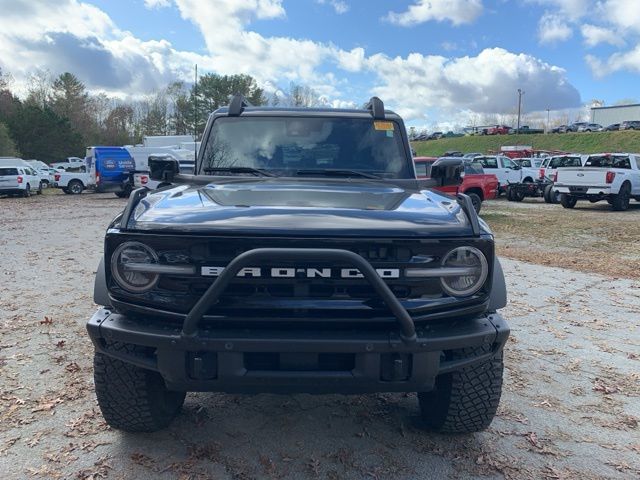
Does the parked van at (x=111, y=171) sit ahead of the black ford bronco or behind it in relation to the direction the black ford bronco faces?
behind

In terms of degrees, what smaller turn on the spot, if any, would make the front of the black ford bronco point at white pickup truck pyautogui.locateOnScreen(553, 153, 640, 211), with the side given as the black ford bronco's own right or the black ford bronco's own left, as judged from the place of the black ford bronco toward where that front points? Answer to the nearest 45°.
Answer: approximately 135° to the black ford bronco's own left

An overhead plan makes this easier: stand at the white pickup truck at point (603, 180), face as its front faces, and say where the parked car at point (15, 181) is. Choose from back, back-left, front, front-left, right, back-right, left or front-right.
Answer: back-left

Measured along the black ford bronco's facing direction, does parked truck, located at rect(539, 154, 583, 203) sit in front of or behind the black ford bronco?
behind

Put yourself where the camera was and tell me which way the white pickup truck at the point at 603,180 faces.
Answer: facing away from the viewer and to the right of the viewer
